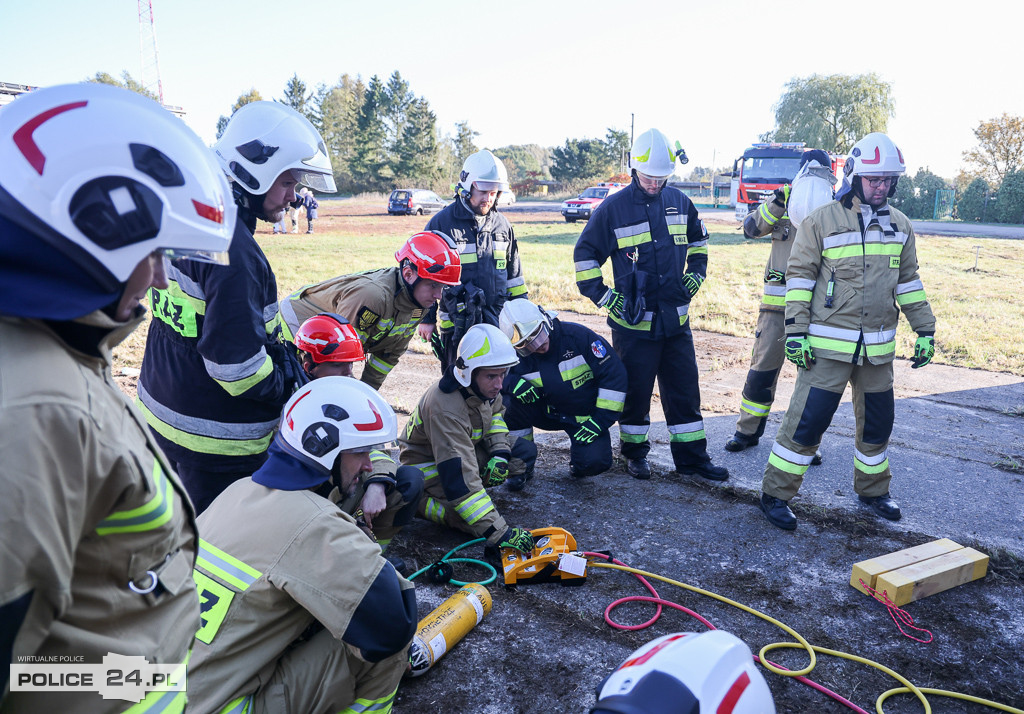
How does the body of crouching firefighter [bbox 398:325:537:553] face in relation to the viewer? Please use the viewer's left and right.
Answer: facing the viewer and to the right of the viewer

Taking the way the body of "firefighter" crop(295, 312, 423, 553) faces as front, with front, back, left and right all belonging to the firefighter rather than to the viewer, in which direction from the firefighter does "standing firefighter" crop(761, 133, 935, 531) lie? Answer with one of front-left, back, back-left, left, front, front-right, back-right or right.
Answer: front

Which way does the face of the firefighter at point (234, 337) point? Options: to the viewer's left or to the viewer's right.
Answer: to the viewer's right

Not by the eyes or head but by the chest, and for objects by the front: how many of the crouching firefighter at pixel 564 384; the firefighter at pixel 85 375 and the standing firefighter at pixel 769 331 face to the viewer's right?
1

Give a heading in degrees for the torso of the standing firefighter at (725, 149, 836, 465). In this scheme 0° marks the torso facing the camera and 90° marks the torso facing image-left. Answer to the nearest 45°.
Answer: approximately 45°

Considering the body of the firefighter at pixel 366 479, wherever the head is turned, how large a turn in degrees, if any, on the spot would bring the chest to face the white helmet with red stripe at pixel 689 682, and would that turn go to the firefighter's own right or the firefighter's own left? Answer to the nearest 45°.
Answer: approximately 90° to the firefighter's own right

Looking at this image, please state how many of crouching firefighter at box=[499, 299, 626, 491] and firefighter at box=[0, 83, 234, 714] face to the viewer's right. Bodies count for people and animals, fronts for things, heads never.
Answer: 1

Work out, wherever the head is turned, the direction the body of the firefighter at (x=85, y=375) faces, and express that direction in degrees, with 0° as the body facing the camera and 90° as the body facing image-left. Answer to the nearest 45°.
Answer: approximately 270°

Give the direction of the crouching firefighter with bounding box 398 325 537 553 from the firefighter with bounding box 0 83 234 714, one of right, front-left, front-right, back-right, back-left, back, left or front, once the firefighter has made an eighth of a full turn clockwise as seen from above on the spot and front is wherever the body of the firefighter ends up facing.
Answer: left

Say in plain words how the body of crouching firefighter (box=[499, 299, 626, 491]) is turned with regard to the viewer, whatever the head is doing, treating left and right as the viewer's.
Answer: facing the viewer and to the left of the viewer

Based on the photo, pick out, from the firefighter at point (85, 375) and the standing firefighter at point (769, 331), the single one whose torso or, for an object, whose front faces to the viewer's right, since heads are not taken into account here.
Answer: the firefighter

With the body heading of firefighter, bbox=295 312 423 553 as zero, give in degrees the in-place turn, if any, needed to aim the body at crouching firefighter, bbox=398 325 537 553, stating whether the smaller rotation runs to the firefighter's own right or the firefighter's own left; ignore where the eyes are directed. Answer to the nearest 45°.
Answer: approximately 45° to the firefighter's own left
